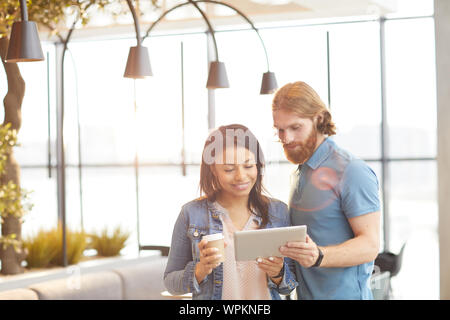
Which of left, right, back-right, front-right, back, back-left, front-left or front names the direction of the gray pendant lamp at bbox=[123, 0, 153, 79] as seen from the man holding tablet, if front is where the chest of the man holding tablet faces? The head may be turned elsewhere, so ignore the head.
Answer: right

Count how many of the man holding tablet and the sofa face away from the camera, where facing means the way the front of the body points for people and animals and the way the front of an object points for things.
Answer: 0

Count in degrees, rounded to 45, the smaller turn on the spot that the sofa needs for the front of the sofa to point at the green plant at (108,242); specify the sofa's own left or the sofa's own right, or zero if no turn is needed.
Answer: approximately 135° to the sofa's own left

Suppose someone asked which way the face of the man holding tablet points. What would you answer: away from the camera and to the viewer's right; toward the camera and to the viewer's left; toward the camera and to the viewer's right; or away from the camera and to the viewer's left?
toward the camera and to the viewer's left

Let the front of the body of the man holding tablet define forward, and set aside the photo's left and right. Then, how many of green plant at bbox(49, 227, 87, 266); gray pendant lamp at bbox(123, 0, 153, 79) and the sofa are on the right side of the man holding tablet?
3

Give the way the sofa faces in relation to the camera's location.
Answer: facing the viewer and to the right of the viewer

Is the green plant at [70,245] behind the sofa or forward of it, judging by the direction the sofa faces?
behind

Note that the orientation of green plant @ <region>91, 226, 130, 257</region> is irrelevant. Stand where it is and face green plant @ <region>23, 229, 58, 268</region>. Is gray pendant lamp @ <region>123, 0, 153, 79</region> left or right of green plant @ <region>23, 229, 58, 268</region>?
left

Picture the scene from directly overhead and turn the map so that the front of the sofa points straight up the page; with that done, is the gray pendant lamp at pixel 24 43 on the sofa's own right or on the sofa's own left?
on the sofa's own right

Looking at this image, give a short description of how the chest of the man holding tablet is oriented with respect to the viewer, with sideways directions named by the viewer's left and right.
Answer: facing the viewer and to the left of the viewer

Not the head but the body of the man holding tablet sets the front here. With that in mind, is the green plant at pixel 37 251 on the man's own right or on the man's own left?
on the man's own right

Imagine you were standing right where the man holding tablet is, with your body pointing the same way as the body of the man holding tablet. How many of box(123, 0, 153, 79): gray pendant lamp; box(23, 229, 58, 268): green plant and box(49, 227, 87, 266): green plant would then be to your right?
3

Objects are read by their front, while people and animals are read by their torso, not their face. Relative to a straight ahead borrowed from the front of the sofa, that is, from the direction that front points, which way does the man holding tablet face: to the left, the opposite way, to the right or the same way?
to the right
